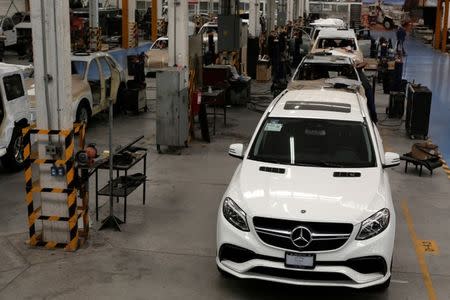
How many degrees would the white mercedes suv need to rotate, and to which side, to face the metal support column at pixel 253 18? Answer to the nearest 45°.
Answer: approximately 180°

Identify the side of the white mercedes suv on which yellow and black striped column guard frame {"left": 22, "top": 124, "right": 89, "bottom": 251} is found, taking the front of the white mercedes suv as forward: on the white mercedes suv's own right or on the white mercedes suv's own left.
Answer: on the white mercedes suv's own right

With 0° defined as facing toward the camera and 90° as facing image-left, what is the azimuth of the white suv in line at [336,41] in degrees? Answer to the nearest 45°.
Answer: approximately 0°

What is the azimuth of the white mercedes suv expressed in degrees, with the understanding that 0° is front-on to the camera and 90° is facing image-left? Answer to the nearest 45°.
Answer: approximately 0°

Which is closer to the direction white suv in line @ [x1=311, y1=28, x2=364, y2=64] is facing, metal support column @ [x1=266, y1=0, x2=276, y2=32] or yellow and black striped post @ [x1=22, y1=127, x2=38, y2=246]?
the yellow and black striped post

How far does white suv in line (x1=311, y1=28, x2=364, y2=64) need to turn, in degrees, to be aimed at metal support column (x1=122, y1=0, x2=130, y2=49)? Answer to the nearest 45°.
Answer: approximately 135° to its right

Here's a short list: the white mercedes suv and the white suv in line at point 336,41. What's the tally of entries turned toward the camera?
2
